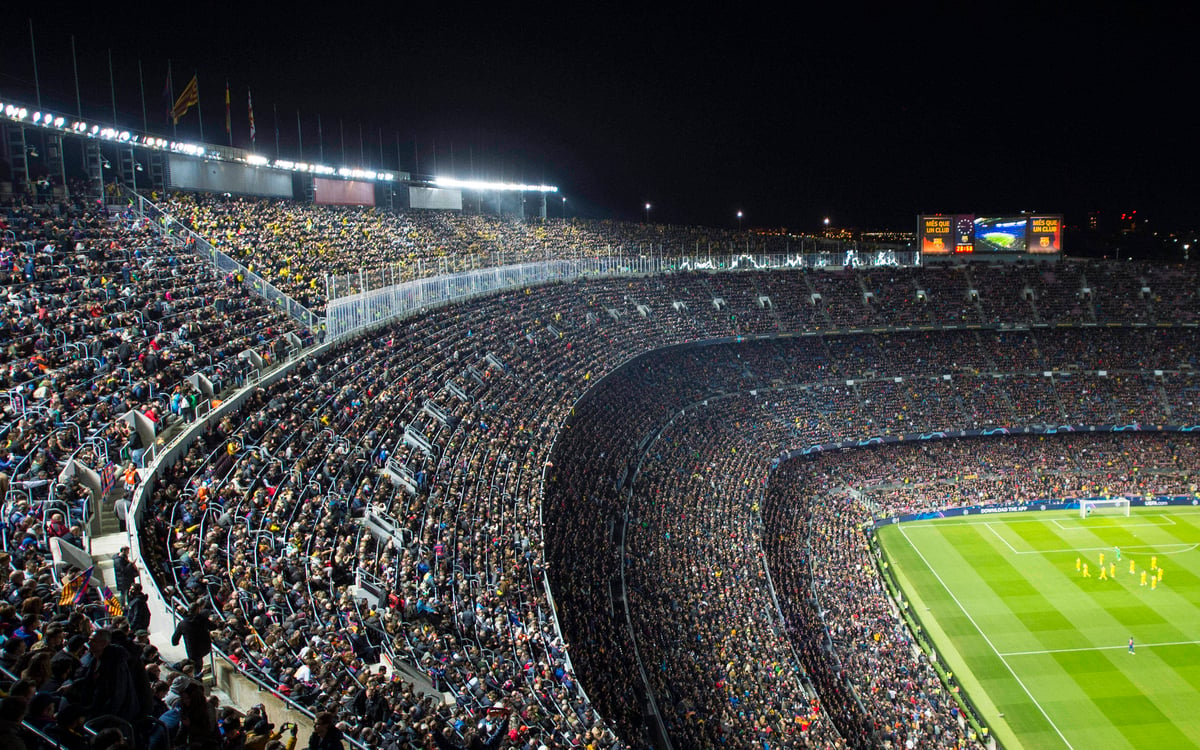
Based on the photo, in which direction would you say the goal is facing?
toward the camera

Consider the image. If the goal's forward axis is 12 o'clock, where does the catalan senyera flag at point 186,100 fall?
The catalan senyera flag is roughly at 2 o'clock from the goal.
